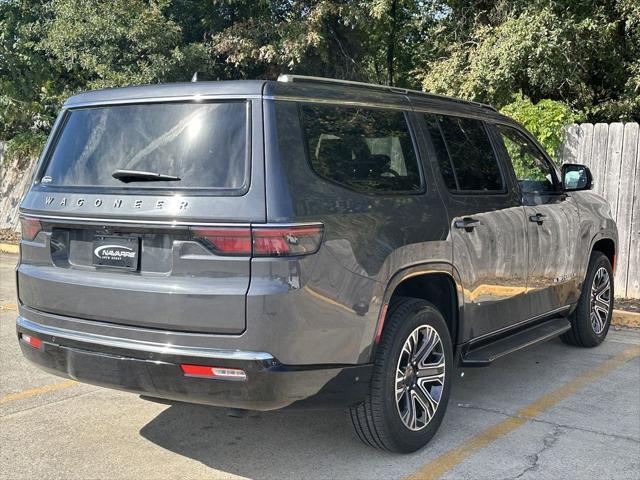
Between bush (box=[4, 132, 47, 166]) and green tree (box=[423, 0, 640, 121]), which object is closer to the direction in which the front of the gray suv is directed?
the green tree

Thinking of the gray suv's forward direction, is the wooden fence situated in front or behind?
in front

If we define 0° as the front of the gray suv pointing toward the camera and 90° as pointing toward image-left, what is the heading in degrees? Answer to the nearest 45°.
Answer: approximately 225°

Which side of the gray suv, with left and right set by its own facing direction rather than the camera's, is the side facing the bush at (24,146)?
left

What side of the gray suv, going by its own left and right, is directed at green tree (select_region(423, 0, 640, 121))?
front
